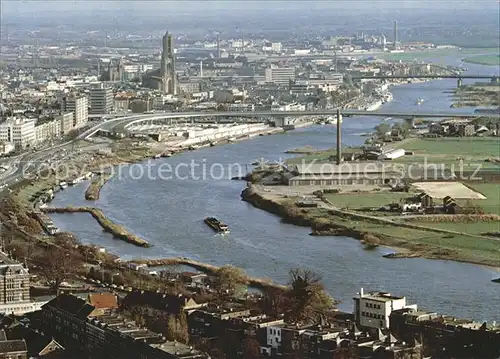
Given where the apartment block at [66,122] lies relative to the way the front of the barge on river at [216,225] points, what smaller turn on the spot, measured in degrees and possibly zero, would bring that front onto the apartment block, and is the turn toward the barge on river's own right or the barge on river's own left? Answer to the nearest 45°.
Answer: approximately 45° to the barge on river's own right

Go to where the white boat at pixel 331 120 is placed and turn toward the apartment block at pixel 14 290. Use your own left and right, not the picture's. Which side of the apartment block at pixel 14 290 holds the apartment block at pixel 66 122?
right

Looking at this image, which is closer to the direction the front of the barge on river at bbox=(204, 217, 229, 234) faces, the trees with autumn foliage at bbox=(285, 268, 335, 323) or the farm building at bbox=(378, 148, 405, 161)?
the farm building

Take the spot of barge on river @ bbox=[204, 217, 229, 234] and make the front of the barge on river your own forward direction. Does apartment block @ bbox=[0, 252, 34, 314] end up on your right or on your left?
on your left

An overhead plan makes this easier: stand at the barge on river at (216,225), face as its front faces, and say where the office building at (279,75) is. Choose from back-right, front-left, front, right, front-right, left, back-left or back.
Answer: front-right

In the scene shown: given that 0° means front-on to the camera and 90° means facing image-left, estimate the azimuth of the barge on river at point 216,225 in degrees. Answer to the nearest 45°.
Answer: approximately 135°

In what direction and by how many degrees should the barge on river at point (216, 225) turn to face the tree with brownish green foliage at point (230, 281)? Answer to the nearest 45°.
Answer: approximately 135° to its left
